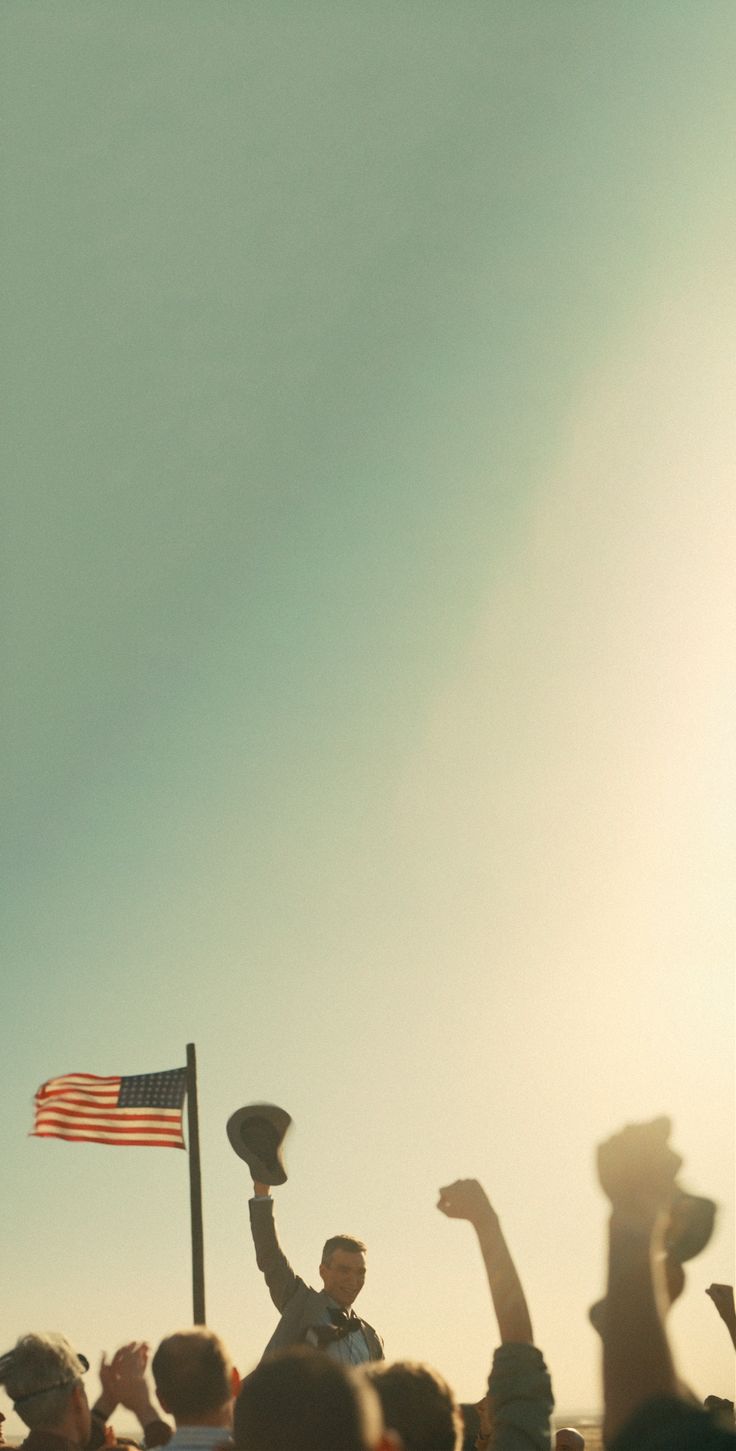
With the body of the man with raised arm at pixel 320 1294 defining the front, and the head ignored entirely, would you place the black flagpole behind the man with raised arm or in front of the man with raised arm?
behind

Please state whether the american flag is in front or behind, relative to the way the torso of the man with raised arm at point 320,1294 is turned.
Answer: behind

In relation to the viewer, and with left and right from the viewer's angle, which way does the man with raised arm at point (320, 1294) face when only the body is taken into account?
facing the viewer and to the right of the viewer
